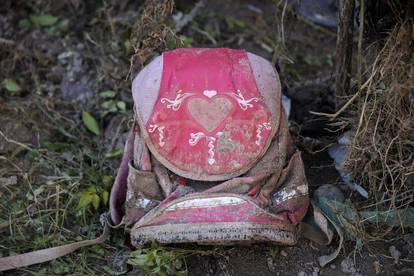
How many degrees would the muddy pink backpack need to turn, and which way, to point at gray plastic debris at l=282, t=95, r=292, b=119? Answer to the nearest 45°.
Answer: approximately 135° to its left

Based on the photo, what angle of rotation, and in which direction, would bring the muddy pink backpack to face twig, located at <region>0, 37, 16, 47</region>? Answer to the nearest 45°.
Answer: approximately 135° to its right

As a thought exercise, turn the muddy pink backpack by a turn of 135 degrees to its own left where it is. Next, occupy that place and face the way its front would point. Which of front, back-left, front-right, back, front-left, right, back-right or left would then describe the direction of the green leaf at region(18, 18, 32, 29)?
left

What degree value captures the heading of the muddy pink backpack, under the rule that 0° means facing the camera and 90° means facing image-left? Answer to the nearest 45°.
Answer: approximately 0°

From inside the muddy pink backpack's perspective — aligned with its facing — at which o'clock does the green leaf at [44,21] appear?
The green leaf is roughly at 5 o'clock from the muddy pink backpack.

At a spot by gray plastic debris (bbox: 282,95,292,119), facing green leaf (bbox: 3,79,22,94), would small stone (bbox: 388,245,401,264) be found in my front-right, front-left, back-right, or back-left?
back-left

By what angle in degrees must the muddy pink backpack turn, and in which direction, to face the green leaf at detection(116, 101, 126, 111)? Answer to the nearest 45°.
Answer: approximately 135° to its right

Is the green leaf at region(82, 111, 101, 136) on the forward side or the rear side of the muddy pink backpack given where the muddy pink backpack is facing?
on the rear side

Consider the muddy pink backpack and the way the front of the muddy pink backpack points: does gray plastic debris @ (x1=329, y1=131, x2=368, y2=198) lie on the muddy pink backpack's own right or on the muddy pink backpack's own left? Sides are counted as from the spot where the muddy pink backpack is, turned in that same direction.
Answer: on the muddy pink backpack's own left

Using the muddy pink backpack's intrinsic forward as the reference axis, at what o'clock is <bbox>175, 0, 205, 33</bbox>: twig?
The twig is roughly at 6 o'clock from the muddy pink backpack.
